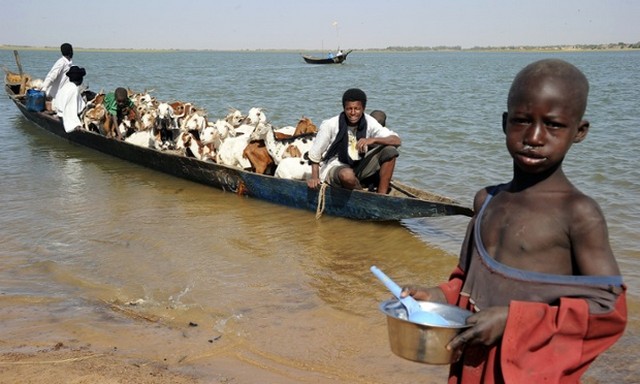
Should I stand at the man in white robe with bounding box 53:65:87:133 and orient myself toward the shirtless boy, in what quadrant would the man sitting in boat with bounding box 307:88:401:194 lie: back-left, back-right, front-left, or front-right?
front-left

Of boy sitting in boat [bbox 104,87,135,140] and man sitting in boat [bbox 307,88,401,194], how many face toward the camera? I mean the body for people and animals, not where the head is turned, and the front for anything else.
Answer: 2

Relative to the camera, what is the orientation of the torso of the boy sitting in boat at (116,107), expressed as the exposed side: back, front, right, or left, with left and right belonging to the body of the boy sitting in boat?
front

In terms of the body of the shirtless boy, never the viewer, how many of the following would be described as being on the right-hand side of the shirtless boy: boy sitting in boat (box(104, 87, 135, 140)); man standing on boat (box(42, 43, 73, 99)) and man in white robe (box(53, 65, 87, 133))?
3

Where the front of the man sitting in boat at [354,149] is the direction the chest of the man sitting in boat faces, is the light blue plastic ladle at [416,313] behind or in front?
in front

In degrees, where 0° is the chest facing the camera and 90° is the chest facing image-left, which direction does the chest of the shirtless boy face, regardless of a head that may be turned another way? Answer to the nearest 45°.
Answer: approximately 45°

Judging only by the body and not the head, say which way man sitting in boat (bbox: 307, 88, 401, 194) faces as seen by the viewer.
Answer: toward the camera

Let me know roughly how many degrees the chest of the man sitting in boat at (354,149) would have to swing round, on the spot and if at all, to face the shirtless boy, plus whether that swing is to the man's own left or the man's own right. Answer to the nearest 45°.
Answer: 0° — they already face them

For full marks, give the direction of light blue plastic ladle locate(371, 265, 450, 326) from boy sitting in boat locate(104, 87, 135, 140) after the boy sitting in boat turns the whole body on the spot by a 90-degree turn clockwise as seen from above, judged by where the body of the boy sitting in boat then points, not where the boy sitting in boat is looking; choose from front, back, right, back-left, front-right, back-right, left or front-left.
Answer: left

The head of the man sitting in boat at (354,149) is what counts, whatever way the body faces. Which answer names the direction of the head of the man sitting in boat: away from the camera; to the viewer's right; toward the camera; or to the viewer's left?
toward the camera

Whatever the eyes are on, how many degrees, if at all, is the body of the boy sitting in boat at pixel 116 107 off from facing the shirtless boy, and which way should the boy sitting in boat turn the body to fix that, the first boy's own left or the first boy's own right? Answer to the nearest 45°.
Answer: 0° — they already face them
